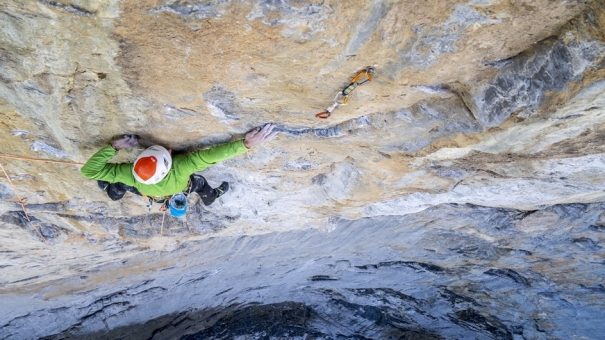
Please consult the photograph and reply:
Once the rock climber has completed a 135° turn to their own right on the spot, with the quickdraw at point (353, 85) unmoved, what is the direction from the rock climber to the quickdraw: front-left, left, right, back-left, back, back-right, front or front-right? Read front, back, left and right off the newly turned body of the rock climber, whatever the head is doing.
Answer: front

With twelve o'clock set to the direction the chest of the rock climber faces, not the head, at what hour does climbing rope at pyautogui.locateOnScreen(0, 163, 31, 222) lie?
The climbing rope is roughly at 10 o'clock from the rock climber.

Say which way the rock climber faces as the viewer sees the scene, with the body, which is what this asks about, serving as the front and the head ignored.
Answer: away from the camera
